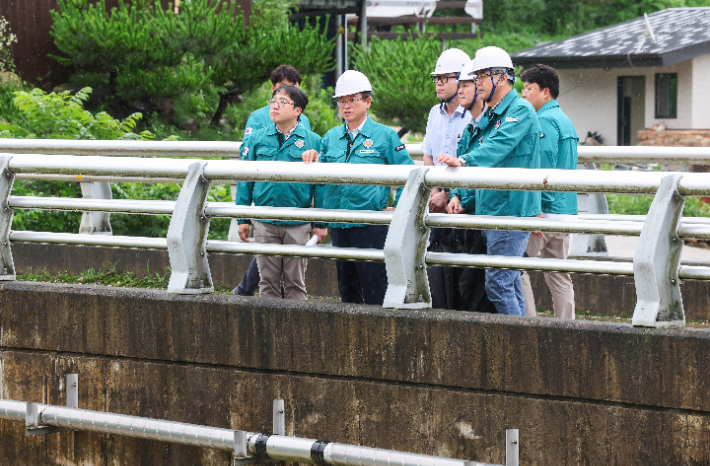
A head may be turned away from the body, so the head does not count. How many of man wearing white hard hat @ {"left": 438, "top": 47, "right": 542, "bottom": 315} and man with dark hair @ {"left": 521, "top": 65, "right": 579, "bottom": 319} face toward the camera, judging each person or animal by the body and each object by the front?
0

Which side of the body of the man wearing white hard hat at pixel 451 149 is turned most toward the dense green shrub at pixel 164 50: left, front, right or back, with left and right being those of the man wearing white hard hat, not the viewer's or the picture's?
right

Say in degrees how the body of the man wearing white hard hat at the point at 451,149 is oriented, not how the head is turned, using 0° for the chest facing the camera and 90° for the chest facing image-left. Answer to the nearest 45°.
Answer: approximately 45°

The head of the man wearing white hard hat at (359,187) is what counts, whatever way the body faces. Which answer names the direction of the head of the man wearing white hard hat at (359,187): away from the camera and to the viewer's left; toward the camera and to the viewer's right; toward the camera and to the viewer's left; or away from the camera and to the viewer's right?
toward the camera and to the viewer's left

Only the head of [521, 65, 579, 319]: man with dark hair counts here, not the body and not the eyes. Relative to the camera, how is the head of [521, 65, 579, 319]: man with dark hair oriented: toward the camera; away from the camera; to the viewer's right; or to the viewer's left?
to the viewer's left

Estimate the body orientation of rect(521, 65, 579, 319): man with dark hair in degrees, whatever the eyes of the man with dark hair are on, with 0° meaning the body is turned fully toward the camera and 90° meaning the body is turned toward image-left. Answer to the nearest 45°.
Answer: approximately 90°

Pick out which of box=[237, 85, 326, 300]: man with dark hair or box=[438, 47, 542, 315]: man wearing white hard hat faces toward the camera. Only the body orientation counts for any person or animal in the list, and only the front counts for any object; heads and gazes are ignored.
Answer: the man with dark hair

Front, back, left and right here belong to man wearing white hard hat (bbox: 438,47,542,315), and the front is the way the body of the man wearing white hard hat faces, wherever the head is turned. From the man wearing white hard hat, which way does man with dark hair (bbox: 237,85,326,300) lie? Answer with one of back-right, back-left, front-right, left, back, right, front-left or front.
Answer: front-right

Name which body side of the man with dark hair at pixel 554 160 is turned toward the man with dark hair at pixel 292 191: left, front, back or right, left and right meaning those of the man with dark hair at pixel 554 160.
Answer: front

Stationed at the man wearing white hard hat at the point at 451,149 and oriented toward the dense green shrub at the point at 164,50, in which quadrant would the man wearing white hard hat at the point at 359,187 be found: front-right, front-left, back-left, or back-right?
front-left

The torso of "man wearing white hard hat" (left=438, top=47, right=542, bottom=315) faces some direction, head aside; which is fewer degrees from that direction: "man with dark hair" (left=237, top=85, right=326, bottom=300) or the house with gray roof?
the man with dark hair

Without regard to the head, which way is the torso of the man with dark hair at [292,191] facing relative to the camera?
toward the camera

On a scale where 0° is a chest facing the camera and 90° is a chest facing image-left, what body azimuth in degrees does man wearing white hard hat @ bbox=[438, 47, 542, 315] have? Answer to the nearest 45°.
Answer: approximately 90°

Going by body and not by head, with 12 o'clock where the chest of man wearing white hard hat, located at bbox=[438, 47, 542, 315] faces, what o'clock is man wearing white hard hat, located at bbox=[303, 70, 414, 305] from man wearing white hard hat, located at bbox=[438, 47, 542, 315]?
man wearing white hard hat, located at bbox=[303, 70, 414, 305] is roughly at 1 o'clock from man wearing white hard hat, located at bbox=[438, 47, 542, 315].

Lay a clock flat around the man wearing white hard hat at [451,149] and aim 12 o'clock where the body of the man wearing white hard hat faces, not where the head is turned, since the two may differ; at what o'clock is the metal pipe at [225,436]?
The metal pipe is roughly at 12 o'clock from the man wearing white hard hat.

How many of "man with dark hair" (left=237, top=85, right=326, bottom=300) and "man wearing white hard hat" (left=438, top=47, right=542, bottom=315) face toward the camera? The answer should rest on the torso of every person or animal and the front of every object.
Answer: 1
